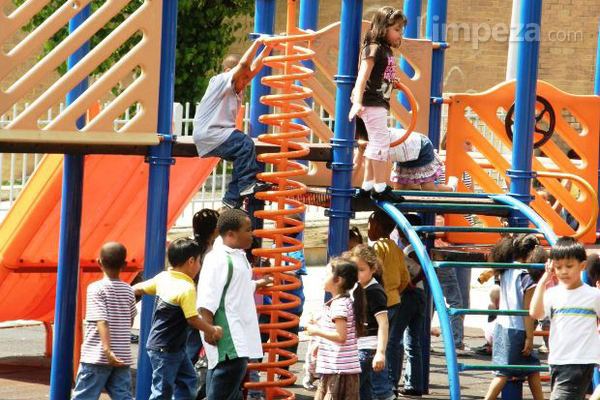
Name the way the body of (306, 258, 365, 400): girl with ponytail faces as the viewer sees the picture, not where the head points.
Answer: to the viewer's left

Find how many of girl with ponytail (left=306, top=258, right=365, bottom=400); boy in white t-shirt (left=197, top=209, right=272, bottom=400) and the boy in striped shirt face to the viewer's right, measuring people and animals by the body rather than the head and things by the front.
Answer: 1

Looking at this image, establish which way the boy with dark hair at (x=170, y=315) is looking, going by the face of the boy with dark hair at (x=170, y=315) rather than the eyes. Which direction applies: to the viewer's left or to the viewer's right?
to the viewer's right

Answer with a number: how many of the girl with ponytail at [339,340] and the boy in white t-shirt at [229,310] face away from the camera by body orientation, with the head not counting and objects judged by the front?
0

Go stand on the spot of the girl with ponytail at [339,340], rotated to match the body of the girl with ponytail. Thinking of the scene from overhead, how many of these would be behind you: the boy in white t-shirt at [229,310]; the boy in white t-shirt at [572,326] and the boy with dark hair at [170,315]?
1

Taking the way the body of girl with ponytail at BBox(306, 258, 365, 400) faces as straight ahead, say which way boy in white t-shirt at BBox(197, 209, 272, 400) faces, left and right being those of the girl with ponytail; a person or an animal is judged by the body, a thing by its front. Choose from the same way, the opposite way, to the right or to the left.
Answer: the opposite way

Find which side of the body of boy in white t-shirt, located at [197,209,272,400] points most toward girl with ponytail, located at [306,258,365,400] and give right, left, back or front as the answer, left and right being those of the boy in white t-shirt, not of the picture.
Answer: front

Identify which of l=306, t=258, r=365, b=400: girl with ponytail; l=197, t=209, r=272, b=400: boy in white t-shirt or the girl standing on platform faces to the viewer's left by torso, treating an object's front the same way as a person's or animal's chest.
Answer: the girl with ponytail

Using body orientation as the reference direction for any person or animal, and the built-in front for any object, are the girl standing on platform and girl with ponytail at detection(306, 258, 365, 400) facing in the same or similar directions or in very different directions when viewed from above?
very different directions
